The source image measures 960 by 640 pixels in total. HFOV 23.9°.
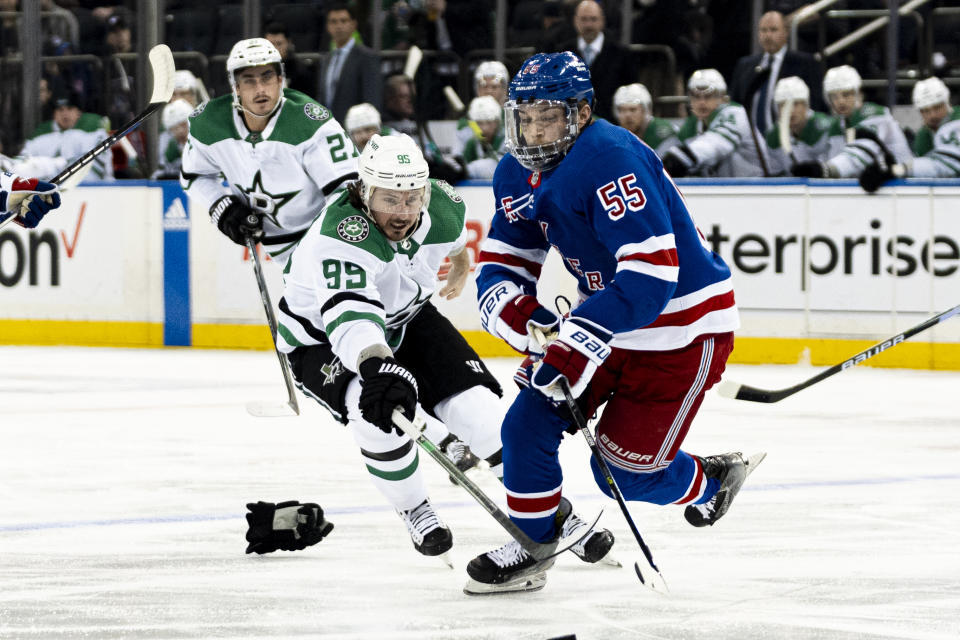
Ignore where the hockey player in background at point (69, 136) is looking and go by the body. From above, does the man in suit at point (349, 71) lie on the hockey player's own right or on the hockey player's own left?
on the hockey player's own left

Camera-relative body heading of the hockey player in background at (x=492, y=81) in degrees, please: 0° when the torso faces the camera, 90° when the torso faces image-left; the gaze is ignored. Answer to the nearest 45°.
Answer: approximately 0°

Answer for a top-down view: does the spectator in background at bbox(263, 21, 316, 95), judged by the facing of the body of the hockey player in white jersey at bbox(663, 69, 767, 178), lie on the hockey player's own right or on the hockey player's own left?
on the hockey player's own right

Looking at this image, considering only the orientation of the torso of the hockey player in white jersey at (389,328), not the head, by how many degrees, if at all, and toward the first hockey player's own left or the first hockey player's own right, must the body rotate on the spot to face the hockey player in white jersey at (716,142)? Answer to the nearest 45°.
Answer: approximately 135° to the first hockey player's own left

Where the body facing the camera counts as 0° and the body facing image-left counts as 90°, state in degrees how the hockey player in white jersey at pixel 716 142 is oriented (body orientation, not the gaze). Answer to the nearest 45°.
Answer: approximately 45°

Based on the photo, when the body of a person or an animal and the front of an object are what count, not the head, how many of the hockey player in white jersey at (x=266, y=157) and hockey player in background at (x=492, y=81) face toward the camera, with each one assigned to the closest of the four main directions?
2

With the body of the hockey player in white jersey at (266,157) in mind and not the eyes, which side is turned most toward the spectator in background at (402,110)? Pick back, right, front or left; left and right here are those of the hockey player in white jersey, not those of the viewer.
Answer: back
